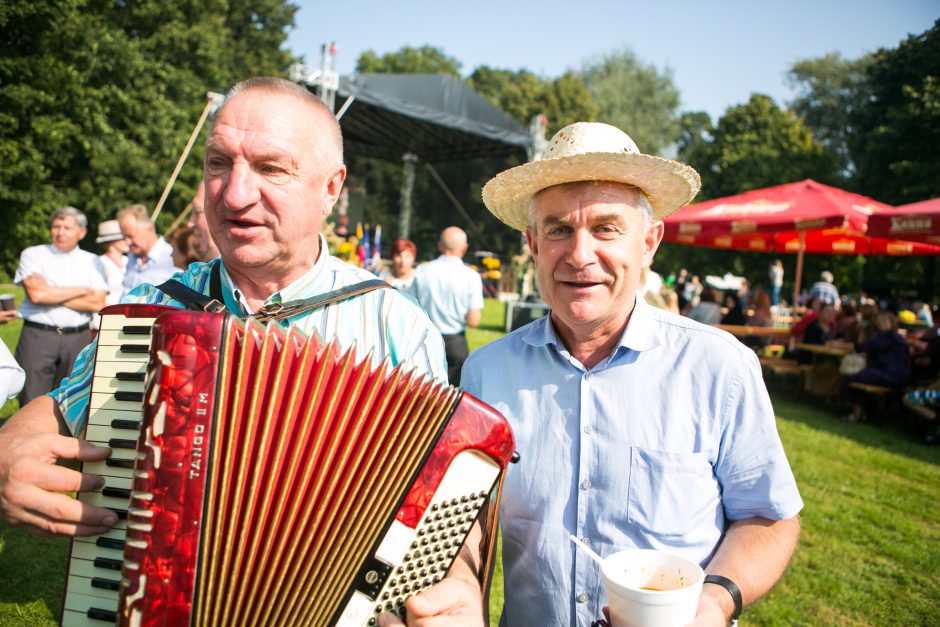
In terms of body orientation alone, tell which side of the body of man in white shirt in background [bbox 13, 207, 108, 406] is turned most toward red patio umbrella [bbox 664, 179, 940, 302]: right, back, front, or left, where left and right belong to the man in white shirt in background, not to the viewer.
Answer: left

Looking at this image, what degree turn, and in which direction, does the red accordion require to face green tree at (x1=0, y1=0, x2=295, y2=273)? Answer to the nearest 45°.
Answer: approximately 180°

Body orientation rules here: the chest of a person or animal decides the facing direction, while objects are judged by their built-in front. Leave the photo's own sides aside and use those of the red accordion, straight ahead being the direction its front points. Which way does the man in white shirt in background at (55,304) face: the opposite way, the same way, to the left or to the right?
the same way

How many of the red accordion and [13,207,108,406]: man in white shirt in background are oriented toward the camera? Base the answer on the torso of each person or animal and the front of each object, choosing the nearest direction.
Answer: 2

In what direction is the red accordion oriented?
toward the camera

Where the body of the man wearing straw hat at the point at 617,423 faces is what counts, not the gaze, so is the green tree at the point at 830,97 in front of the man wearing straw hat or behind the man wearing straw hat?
behind

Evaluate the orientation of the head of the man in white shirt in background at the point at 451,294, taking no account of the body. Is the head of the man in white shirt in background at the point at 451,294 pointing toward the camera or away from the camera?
away from the camera

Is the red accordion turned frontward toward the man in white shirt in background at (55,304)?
no

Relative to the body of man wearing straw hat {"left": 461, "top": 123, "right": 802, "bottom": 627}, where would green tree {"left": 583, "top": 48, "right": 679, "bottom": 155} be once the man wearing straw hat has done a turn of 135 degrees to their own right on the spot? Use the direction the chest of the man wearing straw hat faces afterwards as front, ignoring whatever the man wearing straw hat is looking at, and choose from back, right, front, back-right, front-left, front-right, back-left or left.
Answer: front-right

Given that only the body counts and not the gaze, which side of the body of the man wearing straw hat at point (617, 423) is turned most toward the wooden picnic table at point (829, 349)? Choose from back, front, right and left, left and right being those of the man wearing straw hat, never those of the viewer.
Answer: back

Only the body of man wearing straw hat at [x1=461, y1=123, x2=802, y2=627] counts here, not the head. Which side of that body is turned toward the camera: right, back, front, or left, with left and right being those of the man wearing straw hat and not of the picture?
front

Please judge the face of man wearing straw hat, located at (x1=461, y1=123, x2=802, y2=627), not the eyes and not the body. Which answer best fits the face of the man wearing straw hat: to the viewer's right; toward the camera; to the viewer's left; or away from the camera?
toward the camera

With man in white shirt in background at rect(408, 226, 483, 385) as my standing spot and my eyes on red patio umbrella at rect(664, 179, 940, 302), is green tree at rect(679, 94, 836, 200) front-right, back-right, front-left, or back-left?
front-left

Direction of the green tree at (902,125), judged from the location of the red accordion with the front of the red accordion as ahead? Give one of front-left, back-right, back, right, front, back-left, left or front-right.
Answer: back-left

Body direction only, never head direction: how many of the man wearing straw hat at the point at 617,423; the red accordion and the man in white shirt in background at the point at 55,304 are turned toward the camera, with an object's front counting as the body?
3

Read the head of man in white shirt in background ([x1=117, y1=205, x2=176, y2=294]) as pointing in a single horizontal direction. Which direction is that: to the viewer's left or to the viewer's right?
to the viewer's left
